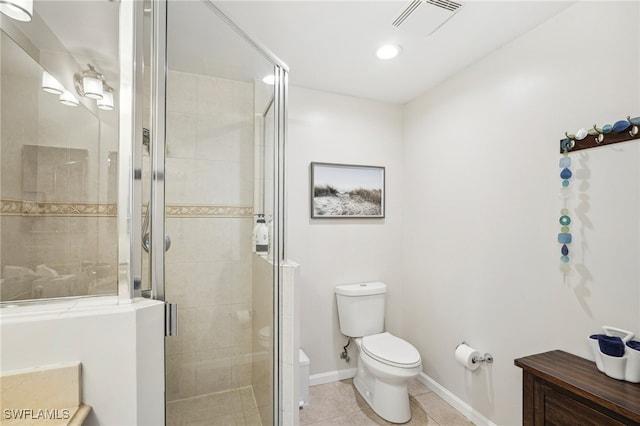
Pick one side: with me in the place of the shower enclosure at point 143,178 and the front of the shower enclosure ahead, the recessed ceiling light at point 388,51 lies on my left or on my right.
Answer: on my left

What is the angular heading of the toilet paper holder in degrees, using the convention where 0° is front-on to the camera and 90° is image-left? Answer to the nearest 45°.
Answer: approximately 45°

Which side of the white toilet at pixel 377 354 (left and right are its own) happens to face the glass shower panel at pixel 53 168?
right
